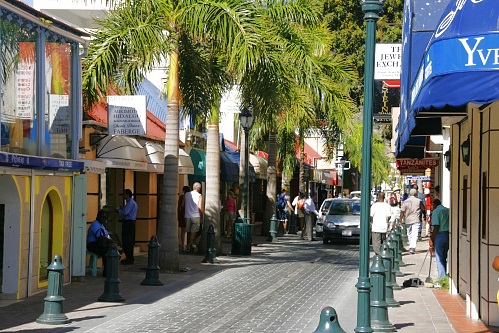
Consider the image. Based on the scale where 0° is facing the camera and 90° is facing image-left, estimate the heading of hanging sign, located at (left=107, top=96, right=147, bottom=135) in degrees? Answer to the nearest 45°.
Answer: approximately 0°

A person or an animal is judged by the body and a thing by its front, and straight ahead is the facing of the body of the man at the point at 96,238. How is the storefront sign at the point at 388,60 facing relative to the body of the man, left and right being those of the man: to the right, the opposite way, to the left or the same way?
to the right

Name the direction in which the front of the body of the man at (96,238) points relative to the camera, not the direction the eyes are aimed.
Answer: to the viewer's right

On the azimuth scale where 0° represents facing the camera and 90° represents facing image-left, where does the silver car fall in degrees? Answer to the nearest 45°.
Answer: approximately 0°
